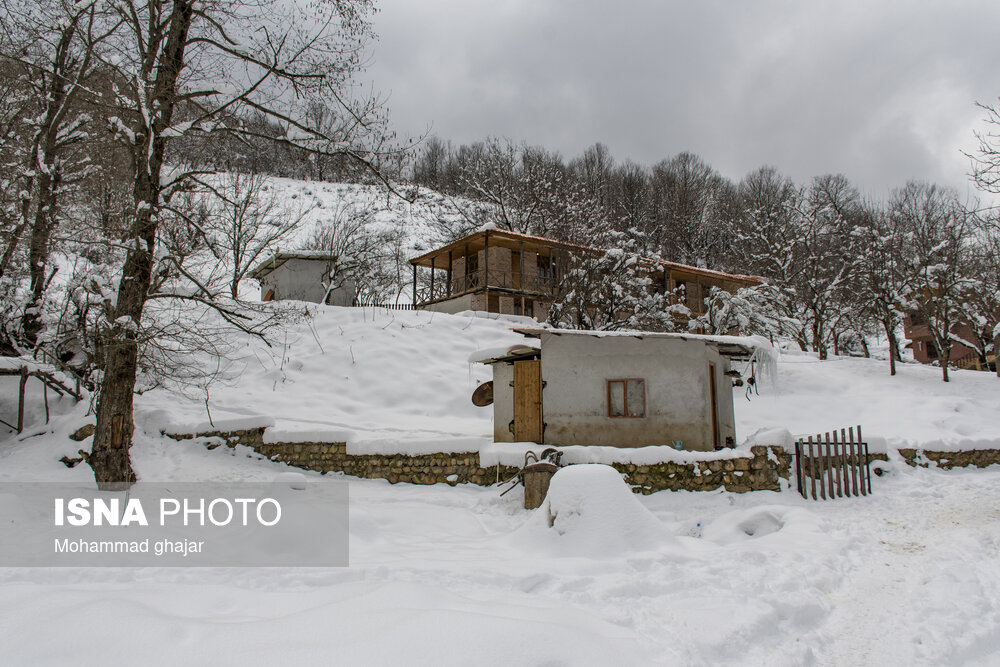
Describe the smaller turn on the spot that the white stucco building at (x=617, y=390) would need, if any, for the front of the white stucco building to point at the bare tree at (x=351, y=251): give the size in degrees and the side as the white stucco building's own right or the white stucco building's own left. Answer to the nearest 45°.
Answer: approximately 135° to the white stucco building's own right

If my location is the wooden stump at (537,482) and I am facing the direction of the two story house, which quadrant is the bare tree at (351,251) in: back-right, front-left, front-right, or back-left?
front-left

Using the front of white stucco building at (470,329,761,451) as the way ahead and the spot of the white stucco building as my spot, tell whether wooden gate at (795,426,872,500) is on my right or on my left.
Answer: on my left

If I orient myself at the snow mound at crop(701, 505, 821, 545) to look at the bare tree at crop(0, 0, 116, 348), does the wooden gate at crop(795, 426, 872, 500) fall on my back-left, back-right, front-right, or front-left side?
back-right

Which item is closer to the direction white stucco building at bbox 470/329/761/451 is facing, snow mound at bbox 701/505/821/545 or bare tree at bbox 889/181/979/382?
the snow mound

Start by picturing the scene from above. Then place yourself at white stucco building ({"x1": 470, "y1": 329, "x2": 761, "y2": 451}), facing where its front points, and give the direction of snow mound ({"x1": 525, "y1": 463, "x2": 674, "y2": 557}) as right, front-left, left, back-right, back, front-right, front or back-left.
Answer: front

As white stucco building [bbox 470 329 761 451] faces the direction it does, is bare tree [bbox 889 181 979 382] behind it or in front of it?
behind

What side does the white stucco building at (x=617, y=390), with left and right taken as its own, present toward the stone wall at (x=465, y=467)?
right

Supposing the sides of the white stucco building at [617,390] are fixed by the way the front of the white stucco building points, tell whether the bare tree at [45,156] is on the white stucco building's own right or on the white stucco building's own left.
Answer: on the white stucco building's own right

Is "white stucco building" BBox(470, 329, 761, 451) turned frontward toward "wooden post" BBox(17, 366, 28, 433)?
no

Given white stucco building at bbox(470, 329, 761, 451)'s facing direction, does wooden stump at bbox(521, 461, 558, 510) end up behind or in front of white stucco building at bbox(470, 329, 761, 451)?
in front

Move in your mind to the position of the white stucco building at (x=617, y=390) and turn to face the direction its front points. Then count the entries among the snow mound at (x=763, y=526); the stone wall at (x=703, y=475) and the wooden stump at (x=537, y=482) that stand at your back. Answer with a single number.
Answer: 0

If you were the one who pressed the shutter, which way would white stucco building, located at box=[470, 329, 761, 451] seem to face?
facing the viewer

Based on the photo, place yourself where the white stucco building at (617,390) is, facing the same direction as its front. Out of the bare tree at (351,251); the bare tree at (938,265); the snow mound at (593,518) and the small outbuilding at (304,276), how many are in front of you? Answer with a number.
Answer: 1
